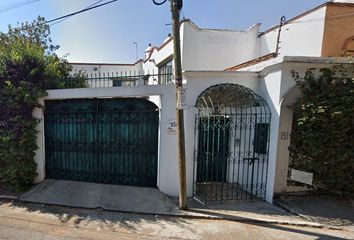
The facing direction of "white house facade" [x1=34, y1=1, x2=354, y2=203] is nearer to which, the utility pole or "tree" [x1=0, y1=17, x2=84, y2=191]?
the utility pole

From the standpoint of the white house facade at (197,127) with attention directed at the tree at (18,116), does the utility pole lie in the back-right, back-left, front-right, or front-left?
front-left

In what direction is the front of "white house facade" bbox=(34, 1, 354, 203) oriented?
toward the camera

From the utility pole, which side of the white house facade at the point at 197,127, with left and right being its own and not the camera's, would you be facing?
front

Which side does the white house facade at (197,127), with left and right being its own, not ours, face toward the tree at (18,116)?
right
